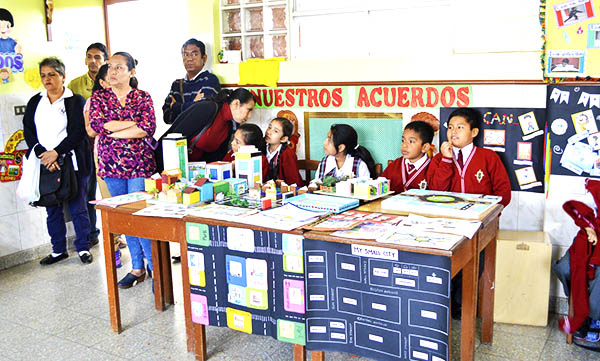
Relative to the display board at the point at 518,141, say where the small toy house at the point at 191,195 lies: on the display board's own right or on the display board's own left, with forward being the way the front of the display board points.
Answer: on the display board's own right

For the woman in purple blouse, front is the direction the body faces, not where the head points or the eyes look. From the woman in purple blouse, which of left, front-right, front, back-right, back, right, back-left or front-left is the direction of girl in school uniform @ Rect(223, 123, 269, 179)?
back-left

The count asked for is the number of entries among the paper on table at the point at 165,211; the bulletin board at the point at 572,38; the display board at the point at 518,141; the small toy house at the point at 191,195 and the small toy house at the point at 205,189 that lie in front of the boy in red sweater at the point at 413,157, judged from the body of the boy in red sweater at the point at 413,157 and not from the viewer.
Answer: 3

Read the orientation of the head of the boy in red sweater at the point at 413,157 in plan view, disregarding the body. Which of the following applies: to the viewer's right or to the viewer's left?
to the viewer's left

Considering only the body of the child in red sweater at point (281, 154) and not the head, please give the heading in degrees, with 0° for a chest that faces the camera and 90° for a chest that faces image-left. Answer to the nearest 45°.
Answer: approximately 45°

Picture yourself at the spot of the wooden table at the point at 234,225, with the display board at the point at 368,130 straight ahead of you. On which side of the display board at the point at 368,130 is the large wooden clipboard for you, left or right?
right

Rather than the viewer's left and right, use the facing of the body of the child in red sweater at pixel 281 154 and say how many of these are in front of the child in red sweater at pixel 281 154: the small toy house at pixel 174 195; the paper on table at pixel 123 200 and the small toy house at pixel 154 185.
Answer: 3

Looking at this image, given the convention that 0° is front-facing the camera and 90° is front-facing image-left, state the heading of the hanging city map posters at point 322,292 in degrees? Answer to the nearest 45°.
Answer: approximately 0°
